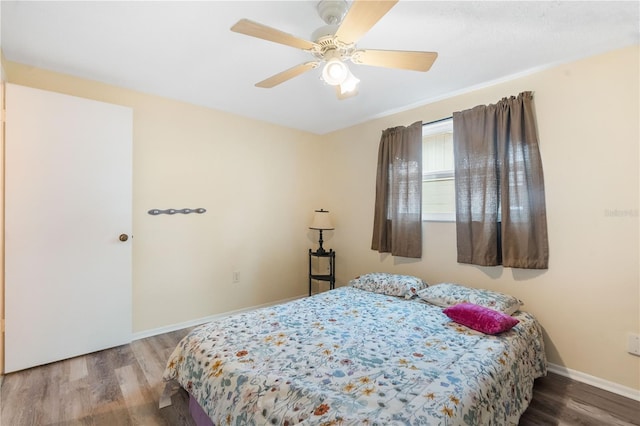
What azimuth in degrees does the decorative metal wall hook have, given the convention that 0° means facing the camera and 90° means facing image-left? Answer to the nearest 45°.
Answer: approximately 0°

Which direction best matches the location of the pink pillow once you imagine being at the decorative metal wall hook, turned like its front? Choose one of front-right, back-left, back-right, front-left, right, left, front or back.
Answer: front-left

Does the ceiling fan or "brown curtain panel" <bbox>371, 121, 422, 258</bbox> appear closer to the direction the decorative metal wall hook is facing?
the ceiling fan

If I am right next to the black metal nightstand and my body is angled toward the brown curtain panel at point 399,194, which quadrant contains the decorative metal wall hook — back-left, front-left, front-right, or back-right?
back-right

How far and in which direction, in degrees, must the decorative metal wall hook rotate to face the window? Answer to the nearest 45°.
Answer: approximately 45° to its left

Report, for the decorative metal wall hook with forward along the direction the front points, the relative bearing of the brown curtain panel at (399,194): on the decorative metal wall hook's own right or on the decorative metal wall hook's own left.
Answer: on the decorative metal wall hook's own left

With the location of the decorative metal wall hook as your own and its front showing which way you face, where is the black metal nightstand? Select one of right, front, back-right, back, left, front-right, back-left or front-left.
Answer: left

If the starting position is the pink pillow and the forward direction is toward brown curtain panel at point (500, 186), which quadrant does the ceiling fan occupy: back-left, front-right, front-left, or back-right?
back-left

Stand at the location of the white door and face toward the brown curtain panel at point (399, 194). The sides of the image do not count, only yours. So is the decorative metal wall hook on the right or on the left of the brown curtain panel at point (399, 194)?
left

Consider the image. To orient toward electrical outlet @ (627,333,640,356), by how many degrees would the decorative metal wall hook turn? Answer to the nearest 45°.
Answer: approximately 45° to its left

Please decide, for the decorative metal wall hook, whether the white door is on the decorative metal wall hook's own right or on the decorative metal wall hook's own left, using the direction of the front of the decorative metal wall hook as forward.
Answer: on the decorative metal wall hook's own right

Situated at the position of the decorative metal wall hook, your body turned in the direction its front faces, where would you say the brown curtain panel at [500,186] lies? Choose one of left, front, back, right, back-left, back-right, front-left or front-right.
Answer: front-left
